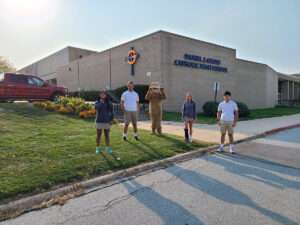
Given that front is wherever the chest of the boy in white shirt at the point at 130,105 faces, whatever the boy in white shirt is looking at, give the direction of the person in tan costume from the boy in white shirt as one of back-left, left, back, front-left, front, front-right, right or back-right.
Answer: back-left

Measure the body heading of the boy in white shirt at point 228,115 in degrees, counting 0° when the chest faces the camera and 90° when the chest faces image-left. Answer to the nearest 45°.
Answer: approximately 0°

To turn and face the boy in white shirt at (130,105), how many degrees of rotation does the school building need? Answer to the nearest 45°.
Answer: approximately 45° to its right

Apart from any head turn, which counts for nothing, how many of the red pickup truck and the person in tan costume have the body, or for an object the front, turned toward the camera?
1

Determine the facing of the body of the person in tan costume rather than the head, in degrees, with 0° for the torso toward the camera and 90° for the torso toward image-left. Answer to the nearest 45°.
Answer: approximately 0°

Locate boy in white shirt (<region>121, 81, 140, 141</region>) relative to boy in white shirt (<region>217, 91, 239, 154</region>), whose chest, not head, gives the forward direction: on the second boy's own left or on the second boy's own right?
on the second boy's own right

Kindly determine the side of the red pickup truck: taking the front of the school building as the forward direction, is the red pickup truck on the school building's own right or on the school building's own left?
on the school building's own right
